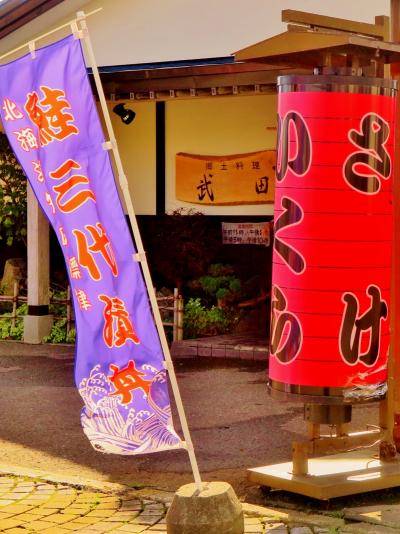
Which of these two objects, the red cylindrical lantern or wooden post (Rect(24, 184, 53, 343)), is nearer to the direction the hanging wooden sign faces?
the red cylindrical lantern

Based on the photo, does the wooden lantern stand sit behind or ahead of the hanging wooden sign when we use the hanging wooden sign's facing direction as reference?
ahead

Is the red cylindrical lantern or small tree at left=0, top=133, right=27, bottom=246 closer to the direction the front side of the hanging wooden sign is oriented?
the red cylindrical lantern

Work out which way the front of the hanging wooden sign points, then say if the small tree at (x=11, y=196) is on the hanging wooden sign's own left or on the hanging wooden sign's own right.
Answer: on the hanging wooden sign's own right

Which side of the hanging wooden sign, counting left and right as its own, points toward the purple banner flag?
front

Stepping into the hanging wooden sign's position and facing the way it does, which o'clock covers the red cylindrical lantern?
The red cylindrical lantern is roughly at 12 o'clock from the hanging wooden sign.

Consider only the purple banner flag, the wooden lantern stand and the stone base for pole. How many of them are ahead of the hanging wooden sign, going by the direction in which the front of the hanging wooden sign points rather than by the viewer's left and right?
3

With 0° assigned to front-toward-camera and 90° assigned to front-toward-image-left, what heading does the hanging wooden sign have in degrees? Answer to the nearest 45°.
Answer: approximately 0°

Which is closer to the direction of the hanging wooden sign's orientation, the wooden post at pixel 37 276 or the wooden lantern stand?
the wooden lantern stand

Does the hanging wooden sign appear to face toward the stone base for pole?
yes
